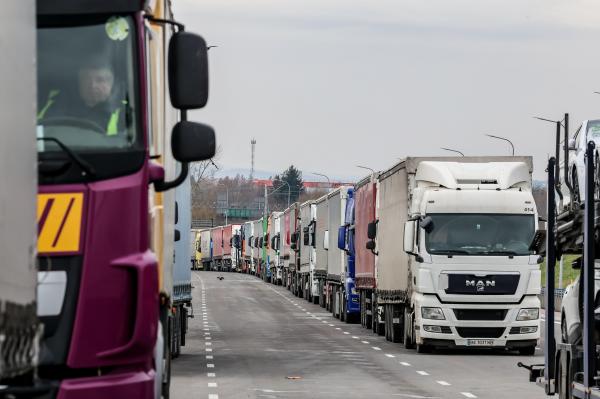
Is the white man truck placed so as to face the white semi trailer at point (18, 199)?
yes

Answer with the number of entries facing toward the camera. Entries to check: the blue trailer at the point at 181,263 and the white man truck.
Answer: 2

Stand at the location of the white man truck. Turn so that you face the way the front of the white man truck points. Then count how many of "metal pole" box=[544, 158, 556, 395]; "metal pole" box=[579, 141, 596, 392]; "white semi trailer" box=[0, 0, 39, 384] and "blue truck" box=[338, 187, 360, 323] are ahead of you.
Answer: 3

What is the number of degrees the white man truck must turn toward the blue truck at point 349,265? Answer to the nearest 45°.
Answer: approximately 180°

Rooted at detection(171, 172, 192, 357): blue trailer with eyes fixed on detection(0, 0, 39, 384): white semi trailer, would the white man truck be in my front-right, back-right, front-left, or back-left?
back-left

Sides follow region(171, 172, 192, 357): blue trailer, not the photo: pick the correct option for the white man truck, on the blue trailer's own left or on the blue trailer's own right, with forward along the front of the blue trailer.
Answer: on the blue trailer's own left

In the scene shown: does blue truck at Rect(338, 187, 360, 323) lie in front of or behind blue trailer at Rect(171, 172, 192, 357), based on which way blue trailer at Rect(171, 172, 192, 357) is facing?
behind

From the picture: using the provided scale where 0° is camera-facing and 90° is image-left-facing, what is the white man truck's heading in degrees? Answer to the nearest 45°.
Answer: approximately 0°

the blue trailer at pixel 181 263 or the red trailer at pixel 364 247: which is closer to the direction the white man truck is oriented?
the blue trailer

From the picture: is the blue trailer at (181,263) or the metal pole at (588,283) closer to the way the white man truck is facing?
the metal pole

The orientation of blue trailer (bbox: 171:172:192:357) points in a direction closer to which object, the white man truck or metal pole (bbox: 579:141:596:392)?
the metal pole

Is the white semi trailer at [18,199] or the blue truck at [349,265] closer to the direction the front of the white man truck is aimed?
the white semi trailer

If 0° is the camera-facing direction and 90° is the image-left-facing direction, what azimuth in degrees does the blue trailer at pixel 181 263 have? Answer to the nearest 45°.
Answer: approximately 0°

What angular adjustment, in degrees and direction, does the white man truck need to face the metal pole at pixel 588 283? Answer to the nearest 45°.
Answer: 0° — it already faces it
